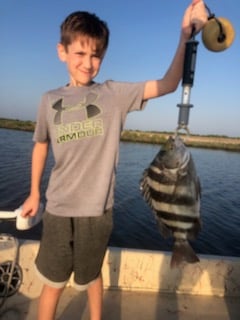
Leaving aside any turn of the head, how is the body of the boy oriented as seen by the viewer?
toward the camera
